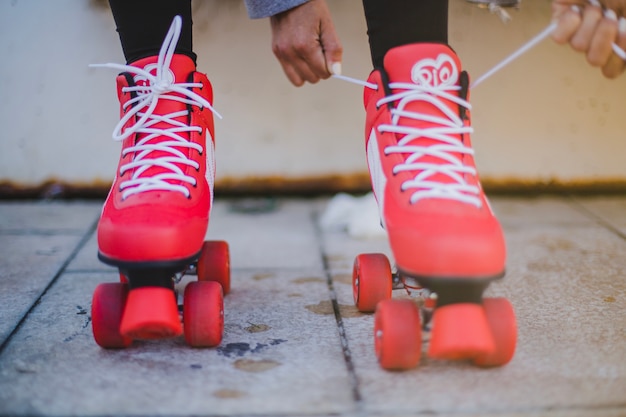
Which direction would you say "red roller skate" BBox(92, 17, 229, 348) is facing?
toward the camera

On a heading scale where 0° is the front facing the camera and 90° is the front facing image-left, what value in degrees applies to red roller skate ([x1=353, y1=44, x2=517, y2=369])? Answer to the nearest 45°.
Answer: approximately 0°

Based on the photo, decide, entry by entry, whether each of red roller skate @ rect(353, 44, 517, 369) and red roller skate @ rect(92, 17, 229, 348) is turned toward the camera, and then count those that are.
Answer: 2
